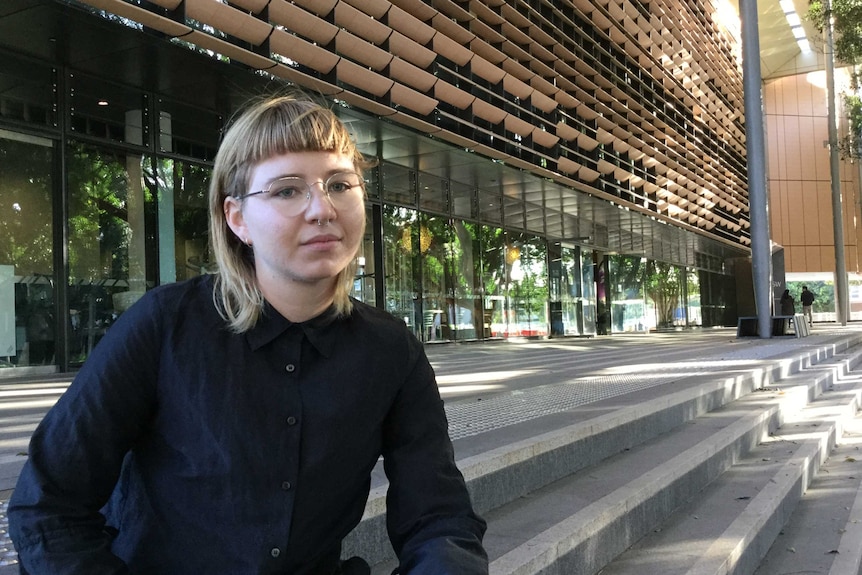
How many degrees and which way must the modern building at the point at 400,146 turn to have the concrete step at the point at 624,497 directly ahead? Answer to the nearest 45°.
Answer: approximately 45° to its right

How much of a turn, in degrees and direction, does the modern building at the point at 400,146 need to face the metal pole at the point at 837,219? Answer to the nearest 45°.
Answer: approximately 90° to its left

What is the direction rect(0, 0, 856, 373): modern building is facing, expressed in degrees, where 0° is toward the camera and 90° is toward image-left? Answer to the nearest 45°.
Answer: approximately 315°

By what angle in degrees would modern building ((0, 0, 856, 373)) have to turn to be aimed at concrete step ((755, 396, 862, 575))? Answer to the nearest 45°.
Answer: approximately 45° to its right

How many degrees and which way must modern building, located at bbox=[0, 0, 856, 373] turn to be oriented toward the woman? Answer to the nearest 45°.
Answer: approximately 45° to its right
